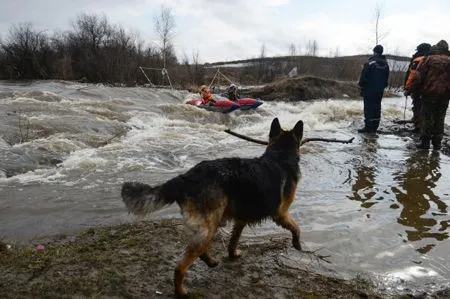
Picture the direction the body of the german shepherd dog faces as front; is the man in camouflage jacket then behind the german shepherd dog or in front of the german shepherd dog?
in front

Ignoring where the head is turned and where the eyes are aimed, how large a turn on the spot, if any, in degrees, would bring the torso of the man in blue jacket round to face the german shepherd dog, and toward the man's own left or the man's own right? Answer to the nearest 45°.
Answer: approximately 135° to the man's own left

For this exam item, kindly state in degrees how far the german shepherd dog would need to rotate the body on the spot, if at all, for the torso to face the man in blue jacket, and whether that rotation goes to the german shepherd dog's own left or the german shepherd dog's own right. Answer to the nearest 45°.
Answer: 0° — it already faces them

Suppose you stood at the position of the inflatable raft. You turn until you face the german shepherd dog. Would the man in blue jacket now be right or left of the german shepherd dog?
left

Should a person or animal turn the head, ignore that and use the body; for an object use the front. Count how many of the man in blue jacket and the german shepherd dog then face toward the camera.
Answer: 0

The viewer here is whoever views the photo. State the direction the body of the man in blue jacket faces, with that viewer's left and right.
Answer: facing away from the viewer and to the left of the viewer

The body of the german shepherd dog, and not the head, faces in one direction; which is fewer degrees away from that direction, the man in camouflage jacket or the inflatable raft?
the man in camouflage jacket

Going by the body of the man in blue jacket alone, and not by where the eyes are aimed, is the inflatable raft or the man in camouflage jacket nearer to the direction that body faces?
the inflatable raft

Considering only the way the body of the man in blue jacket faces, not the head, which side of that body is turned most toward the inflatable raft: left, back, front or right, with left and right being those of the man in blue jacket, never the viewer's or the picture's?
front

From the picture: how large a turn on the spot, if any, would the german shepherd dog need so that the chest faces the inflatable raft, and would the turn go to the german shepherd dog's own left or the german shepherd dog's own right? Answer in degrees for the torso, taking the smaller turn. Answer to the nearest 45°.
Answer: approximately 45° to the german shepherd dog's own left

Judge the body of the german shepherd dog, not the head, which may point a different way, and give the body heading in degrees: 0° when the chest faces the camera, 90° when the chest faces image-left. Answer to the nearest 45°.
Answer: approximately 225°

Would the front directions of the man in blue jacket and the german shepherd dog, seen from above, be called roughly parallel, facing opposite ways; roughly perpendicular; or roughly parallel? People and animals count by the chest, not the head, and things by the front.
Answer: roughly perpendicular
